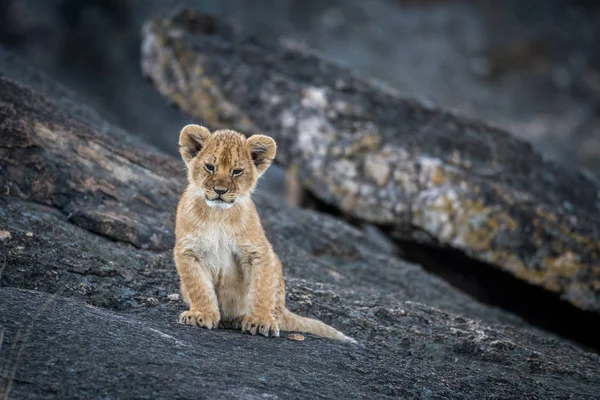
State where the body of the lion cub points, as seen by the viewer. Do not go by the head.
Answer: toward the camera

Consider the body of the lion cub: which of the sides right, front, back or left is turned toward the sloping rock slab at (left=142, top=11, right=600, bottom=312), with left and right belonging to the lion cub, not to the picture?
back
